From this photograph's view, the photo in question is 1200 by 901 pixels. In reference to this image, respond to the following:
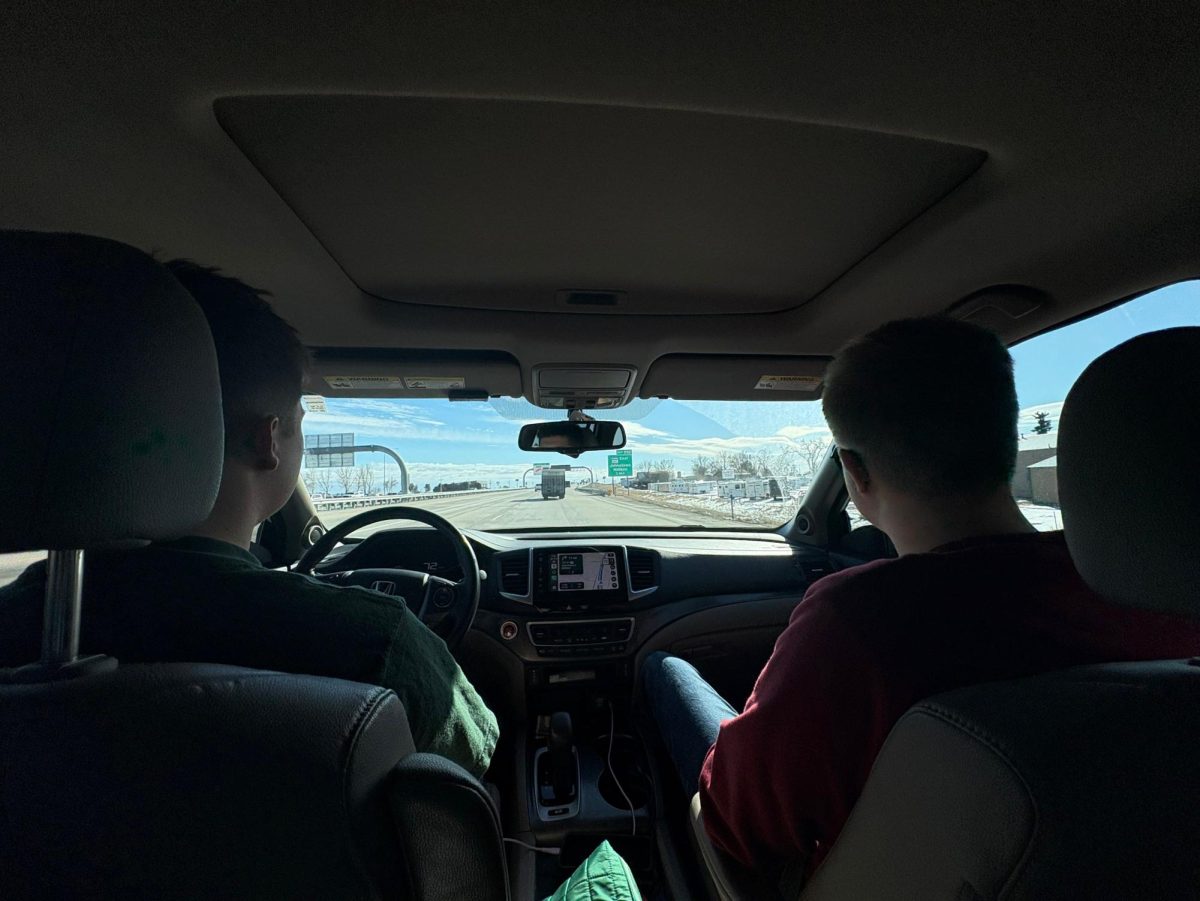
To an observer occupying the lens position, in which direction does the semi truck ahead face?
facing away from the viewer

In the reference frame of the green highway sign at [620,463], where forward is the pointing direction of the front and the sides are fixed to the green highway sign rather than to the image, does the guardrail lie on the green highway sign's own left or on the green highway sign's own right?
on the green highway sign's own right

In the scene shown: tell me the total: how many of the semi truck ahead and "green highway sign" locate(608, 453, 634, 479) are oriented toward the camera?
1

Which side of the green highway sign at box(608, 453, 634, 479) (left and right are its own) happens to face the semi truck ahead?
right

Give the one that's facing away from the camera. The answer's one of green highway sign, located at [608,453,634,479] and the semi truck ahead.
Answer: the semi truck ahead

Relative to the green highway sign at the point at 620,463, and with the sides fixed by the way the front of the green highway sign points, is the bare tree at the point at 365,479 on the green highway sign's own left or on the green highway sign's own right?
on the green highway sign's own right

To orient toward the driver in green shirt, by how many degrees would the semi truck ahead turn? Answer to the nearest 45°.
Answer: approximately 180°

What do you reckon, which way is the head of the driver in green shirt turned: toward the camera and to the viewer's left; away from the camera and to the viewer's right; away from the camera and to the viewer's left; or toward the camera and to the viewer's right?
away from the camera and to the viewer's right

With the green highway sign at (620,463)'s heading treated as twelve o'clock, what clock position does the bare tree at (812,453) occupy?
The bare tree is roughly at 9 o'clock from the green highway sign.

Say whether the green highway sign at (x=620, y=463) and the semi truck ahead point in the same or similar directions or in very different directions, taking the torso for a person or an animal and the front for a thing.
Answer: very different directions

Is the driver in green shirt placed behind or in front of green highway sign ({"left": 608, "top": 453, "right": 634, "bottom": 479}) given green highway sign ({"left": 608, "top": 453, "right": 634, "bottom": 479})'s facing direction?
in front
